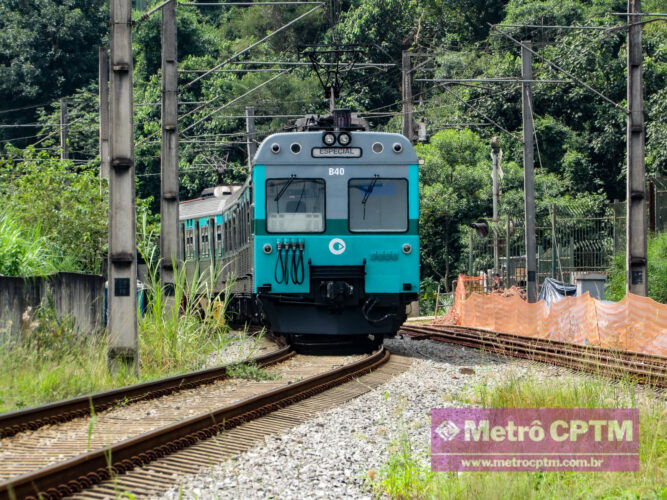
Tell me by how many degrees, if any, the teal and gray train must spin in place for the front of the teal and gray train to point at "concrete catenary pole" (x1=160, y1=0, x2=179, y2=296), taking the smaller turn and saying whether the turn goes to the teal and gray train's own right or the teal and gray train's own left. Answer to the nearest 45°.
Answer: approximately 135° to the teal and gray train's own right

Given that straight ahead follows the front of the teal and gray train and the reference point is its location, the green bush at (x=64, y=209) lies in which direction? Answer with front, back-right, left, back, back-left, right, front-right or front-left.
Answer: back-right

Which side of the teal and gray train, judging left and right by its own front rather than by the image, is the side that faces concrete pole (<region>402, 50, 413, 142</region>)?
back

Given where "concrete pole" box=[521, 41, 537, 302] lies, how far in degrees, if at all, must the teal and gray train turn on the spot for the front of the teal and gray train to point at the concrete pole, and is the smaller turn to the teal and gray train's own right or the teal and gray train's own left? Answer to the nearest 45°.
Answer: approximately 135° to the teal and gray train's own left

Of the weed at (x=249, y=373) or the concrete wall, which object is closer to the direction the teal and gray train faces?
the weed

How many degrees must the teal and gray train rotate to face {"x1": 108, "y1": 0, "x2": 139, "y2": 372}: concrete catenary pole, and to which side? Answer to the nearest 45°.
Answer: approximately 45° to its right

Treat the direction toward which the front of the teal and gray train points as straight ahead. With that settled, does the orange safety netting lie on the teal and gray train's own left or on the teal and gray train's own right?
on the teal and gray train's own left

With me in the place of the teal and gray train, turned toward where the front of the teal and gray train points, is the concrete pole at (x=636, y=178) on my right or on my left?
on my left

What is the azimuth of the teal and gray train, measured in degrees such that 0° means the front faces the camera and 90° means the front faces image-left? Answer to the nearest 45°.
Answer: approximately 0°
